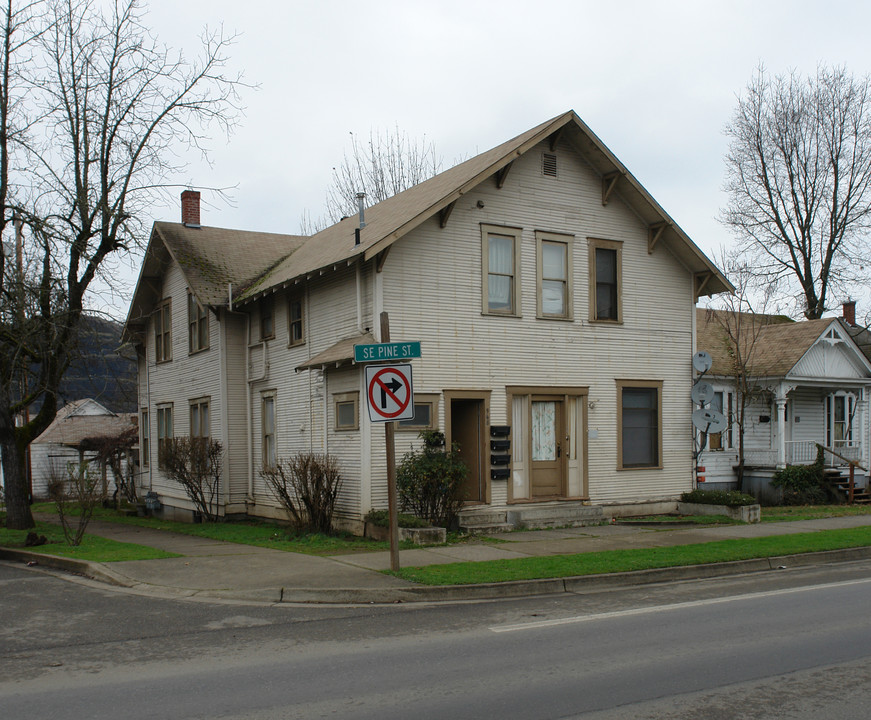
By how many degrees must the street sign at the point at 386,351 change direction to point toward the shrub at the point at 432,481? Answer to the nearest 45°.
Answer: approximately 180°

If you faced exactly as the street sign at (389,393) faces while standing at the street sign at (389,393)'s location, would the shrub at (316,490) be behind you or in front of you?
behind

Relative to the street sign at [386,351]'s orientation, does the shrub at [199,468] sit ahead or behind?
behind

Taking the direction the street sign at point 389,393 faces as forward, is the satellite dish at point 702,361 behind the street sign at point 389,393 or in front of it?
behind

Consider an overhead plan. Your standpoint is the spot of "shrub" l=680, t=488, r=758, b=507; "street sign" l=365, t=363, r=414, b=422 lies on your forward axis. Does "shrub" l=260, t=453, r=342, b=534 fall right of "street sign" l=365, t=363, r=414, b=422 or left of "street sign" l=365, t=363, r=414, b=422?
right

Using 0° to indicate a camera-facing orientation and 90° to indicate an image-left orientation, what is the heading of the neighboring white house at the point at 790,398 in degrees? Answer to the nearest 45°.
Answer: approximately 315°

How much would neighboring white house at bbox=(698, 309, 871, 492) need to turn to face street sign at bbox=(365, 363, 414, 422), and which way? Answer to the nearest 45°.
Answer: approximately 45° to its right

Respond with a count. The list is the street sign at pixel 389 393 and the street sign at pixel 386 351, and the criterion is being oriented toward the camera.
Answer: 2
